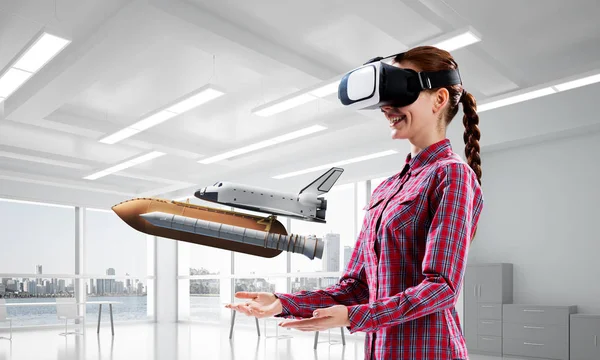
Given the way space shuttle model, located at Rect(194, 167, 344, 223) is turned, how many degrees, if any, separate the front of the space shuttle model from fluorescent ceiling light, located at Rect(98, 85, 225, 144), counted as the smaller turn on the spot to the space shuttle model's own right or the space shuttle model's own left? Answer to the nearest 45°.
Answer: approximately 90° to the space shuttle model's own right

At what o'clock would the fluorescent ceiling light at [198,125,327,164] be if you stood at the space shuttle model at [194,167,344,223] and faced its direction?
The fluorescent ceiling light is roughly at 3 o'clock from the space shuttle model.

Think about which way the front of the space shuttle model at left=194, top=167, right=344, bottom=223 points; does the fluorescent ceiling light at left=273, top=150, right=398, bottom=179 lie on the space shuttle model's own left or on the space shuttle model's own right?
on the space shuttle model's own right

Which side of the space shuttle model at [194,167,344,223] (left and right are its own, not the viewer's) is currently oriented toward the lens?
left

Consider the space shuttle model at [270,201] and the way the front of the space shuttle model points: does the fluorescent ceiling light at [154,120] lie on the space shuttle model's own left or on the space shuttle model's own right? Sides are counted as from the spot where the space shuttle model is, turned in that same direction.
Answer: on the space shuttle model's own right
